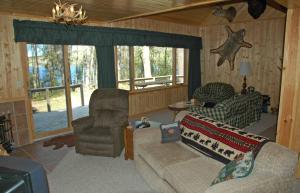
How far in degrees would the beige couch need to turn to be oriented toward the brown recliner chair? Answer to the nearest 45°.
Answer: approximately 90° to its right

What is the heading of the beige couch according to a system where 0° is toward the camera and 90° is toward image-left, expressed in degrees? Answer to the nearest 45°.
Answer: approximately 45°

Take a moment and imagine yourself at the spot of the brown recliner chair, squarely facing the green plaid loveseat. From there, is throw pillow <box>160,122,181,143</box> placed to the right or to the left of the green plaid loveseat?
right

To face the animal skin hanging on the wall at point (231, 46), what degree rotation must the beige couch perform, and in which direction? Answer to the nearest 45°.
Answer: approximately 135° to its right
